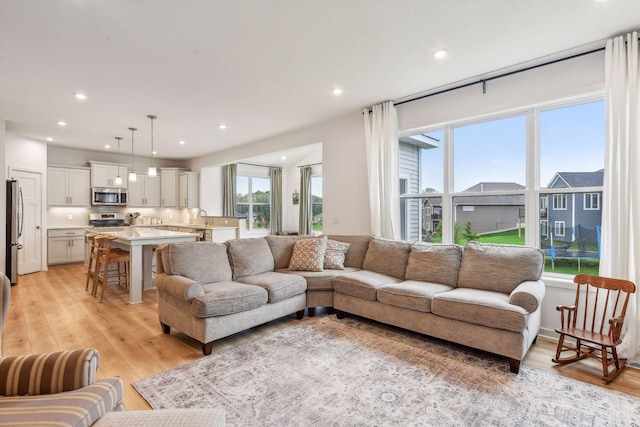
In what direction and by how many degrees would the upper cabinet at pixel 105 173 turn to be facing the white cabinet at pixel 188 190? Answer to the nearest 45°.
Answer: approximately 90° to its left

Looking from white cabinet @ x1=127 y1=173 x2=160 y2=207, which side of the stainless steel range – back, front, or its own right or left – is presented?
left

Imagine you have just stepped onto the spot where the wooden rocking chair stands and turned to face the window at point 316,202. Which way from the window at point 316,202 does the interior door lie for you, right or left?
left

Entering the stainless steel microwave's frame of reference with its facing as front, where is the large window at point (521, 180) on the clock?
The large window is roughly at 11 o'clock from the stainless steel microwave.

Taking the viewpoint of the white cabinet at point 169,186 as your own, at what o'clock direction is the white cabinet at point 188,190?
the white cabinet at point 188,190 is roughly at 10 o'clock from the white cabinet at point 169,186.

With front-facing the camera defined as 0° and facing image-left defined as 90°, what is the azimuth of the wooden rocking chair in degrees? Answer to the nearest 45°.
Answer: approximately 45°

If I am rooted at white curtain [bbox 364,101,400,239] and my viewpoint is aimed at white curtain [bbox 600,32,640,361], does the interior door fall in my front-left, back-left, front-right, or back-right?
back-right

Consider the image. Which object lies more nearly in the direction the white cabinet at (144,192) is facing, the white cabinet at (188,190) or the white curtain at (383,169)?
the white curtain

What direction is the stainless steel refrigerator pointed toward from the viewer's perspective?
to the viewer's right

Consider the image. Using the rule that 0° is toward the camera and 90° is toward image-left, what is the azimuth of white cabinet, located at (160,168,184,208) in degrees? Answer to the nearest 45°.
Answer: approximately 0°
